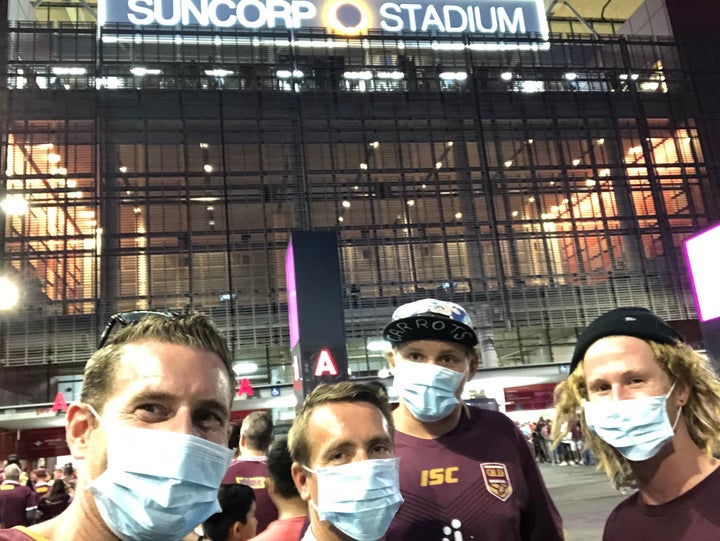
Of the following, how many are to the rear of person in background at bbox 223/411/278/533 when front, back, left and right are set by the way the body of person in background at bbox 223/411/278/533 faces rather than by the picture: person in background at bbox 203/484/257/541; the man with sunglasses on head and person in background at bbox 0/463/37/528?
2

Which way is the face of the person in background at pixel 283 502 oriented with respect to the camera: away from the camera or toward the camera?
away from the camera

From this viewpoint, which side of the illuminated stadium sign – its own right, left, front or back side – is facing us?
front

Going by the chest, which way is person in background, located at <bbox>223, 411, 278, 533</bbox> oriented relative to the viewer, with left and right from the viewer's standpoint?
facing away from the viewer

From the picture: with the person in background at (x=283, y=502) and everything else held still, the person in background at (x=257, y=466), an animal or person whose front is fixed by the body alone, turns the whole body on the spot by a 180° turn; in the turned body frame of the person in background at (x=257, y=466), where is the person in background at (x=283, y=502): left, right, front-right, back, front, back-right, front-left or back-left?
front

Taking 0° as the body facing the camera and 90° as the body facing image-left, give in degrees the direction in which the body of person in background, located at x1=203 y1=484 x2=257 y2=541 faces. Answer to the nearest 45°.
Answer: approximately 225°

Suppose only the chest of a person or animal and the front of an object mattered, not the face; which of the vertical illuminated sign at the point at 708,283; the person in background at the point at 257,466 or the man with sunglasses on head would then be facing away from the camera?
the person in background

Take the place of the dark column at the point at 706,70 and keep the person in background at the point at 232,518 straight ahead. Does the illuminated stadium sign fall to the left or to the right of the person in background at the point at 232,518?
right

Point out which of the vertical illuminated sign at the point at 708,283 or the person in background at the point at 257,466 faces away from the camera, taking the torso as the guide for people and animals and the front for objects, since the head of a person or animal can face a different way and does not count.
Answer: the person in background

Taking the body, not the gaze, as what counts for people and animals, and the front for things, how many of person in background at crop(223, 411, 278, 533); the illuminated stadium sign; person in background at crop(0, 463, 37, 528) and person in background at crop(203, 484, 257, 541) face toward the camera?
1

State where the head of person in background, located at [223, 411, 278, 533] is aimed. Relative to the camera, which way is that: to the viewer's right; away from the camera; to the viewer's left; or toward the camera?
away from the camera

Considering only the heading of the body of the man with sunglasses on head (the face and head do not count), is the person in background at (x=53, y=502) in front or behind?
behind
